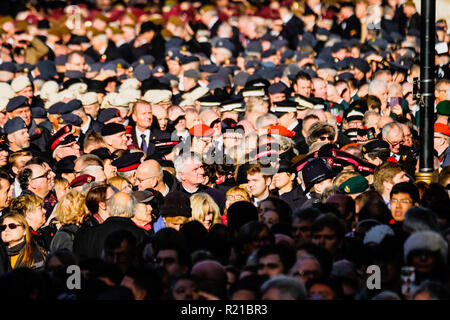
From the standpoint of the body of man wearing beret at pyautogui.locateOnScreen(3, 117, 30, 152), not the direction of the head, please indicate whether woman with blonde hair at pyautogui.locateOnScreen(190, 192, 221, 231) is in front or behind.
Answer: in front

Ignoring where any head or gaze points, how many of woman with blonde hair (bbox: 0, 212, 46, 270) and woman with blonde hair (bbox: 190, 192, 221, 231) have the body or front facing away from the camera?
0

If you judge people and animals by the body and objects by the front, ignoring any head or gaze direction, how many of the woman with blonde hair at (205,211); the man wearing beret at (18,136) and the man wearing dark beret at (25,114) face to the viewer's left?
0

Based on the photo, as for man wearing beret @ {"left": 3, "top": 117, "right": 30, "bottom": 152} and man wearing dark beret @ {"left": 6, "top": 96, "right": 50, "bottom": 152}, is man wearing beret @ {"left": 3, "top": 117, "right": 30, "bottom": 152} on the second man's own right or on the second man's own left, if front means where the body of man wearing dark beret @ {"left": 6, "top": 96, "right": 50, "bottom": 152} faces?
on the second man's own right

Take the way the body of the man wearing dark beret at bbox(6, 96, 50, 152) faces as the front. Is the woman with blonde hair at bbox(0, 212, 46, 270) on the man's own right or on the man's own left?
on the man's own right

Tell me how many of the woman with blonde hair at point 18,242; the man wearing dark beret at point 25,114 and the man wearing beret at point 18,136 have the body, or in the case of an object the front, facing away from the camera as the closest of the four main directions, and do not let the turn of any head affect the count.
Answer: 0

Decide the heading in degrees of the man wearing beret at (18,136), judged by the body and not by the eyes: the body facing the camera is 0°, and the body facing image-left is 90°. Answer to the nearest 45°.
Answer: approximately 315°

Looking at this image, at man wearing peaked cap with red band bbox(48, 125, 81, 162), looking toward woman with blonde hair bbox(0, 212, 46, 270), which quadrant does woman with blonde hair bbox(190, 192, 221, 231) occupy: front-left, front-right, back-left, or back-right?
front-left

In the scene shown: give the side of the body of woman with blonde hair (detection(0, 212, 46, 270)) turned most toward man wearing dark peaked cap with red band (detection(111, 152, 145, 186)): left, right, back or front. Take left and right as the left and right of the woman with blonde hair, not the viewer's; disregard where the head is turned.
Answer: back

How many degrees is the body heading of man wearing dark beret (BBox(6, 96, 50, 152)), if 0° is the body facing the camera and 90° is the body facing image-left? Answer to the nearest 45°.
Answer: approximately 315°
